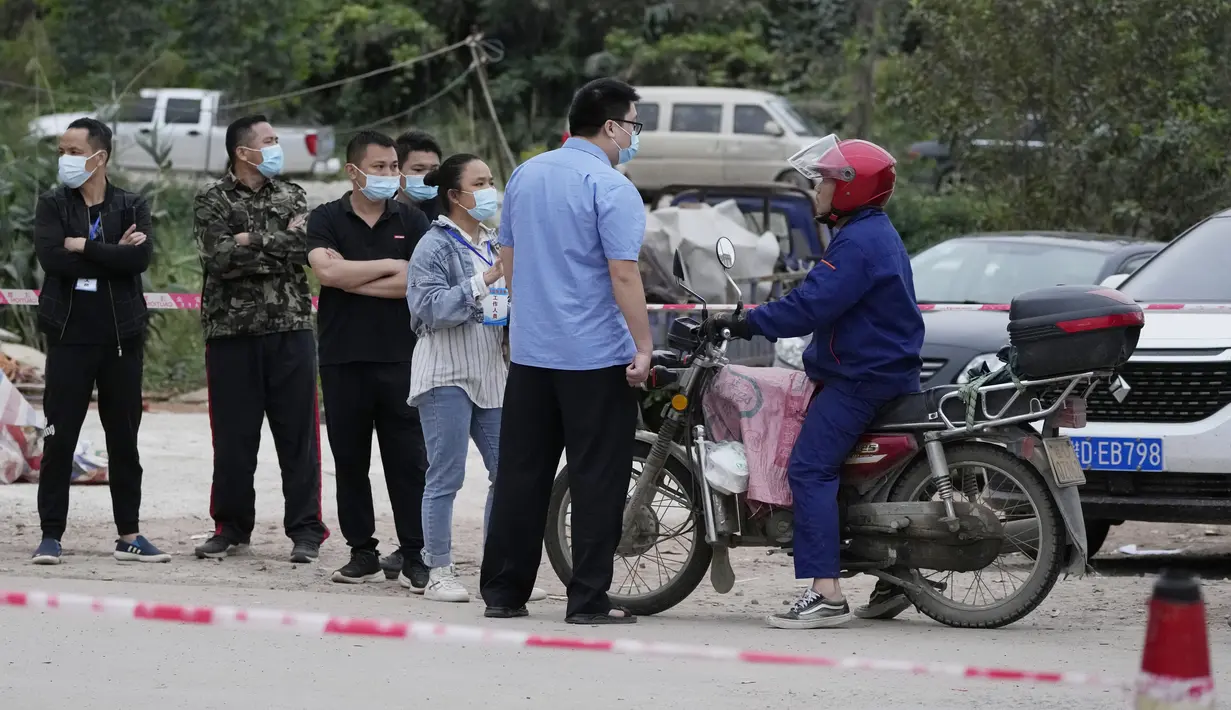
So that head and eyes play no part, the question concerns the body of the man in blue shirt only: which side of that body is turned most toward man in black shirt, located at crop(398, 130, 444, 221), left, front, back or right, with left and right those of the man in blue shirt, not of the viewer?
left

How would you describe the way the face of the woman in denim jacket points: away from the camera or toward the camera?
toward the camera

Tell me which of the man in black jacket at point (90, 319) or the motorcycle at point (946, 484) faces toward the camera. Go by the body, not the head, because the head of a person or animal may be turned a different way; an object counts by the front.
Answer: the man in black jacket

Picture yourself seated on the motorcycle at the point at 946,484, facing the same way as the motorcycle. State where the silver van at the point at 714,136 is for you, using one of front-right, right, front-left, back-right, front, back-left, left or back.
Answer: right

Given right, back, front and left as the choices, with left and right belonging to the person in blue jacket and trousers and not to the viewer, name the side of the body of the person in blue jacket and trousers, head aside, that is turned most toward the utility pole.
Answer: right

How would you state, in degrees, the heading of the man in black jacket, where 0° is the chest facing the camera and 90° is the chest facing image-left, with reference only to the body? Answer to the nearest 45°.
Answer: approximately 0°

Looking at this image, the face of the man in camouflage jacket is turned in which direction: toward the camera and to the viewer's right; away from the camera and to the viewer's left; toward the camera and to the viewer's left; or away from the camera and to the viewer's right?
toward the camera and to the viewer's right

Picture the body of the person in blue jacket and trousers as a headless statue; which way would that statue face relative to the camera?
to the viewer's left

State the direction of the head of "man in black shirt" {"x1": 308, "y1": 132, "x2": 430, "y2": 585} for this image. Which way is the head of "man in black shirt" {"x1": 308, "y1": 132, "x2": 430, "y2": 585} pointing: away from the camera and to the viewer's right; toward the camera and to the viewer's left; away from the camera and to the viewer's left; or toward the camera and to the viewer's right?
toward the camera and to the viewer's right

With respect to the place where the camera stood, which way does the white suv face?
facing the viewer and to the left of the viewer

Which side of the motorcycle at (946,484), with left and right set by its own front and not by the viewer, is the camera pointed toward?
left

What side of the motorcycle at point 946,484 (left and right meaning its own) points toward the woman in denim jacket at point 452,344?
front

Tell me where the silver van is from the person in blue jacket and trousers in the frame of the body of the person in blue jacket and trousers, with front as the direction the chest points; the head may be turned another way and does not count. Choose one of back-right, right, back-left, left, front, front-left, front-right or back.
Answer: right

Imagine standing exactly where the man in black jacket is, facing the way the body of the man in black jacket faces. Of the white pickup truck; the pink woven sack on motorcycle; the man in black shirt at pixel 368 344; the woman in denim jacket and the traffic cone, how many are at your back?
1

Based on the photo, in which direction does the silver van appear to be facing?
to the viewer's right
